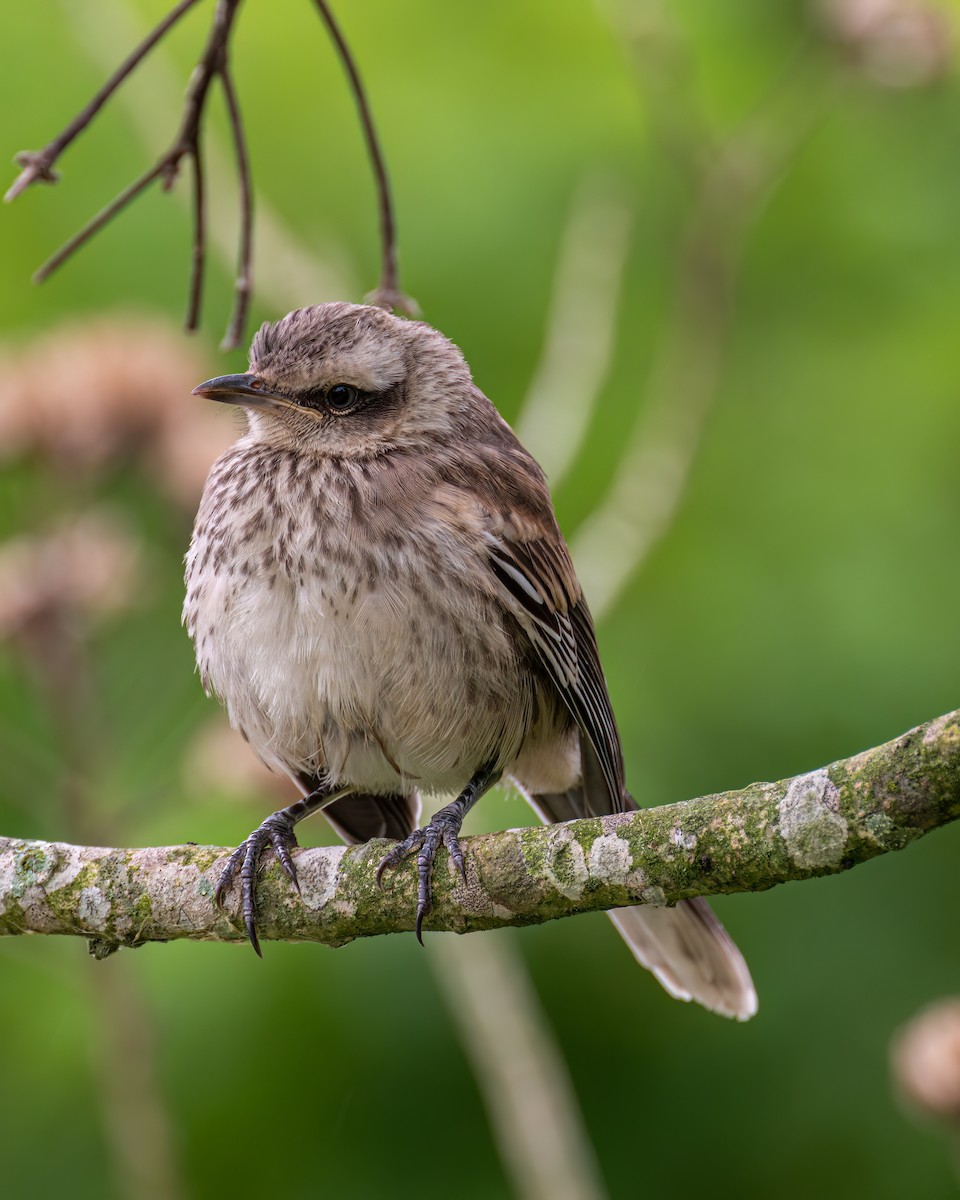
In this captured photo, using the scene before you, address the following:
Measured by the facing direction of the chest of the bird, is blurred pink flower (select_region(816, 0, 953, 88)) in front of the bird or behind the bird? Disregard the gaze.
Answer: behind

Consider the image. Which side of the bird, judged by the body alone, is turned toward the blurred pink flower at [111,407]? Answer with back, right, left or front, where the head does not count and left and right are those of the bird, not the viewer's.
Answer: right

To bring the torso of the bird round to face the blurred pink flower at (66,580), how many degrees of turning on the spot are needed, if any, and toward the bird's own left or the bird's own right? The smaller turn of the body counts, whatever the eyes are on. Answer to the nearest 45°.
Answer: approximately 90° to the bird's own right
